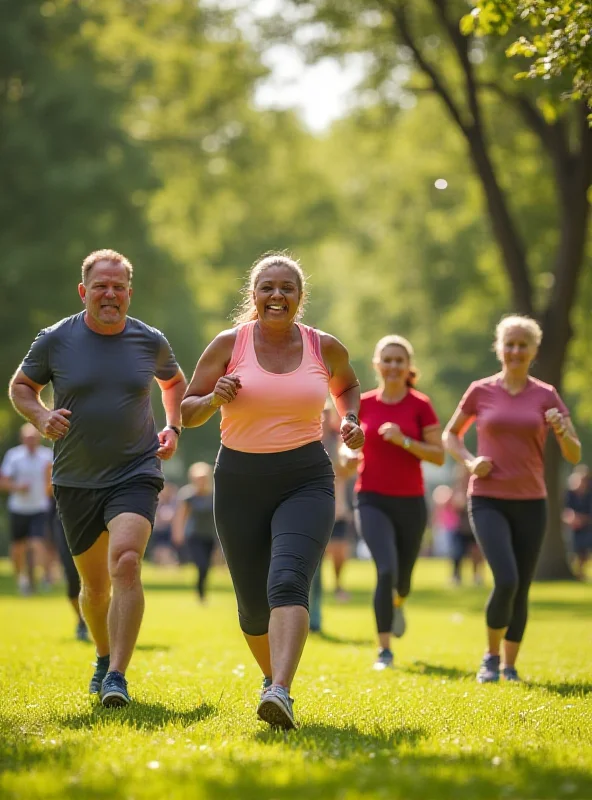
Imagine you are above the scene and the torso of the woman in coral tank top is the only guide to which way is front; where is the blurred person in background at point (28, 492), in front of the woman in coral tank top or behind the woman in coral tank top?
behind

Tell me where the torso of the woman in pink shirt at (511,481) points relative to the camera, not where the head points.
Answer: toward the camera

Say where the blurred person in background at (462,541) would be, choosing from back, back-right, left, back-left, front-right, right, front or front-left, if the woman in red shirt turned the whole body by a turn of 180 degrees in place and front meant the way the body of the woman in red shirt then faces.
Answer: front

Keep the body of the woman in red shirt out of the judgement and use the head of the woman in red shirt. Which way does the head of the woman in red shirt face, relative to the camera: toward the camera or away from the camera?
toward the camera

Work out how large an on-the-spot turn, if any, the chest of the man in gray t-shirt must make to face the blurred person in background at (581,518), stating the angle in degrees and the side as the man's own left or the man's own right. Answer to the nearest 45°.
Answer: approximately 135° to the man's own left

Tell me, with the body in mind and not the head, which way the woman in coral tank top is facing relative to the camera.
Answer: toward the camera

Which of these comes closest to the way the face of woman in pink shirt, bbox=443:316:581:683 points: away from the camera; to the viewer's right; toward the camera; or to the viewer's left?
toward the camera

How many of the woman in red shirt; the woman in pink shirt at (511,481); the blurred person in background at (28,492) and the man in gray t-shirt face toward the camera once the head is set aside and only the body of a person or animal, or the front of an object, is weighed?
4

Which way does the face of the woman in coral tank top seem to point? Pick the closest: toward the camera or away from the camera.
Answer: toward the camera

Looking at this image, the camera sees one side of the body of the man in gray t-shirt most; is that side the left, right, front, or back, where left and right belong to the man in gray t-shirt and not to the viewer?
front

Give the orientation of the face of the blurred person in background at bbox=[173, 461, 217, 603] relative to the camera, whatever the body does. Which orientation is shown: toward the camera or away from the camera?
toward the camera

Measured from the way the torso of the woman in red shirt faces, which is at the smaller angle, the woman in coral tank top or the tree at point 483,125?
the woman in coral tank top
